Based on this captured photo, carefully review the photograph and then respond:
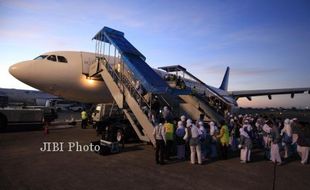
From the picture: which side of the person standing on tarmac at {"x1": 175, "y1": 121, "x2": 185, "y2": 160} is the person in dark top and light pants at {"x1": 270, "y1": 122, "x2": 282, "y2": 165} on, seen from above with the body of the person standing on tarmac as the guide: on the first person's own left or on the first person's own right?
on the first person's own right

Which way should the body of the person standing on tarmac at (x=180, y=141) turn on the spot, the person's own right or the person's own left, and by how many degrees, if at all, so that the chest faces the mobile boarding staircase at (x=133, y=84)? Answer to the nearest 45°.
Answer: approximately 45° to the person's own left

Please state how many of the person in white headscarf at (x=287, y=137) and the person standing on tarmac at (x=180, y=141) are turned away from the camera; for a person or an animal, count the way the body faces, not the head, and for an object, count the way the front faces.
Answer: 2

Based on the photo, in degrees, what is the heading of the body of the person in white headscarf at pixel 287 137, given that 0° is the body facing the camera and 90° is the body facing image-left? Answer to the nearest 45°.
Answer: approximately 180°

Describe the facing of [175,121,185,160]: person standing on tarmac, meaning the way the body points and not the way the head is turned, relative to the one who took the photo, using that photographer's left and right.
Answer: facing away from the viewer

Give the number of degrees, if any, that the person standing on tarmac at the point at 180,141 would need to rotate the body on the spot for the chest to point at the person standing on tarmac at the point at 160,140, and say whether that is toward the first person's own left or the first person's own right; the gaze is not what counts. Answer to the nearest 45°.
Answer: approximately 135° to the first person's own left

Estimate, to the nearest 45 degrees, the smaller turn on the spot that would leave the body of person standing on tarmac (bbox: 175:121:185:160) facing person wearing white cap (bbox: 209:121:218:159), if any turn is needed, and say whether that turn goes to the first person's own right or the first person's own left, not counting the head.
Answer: approximately 90° to the first person's own right

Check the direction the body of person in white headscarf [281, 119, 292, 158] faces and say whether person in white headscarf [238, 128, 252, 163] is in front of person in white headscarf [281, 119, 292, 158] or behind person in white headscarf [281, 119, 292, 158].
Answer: in front

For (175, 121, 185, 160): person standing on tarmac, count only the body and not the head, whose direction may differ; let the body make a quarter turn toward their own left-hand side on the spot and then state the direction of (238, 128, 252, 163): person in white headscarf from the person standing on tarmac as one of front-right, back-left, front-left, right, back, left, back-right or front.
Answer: back
